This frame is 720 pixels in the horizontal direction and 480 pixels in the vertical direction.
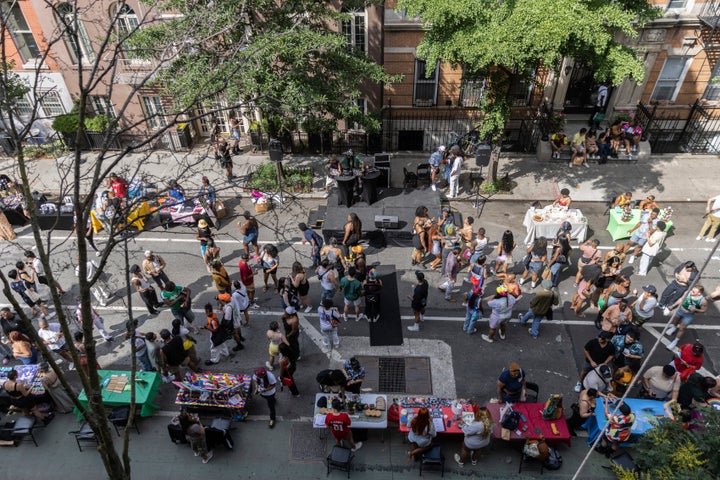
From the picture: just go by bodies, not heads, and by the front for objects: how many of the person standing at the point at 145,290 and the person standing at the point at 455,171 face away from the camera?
0

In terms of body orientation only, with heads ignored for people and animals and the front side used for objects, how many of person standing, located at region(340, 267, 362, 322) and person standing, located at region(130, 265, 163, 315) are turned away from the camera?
1

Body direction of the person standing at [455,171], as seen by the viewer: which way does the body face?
to the viewer's left

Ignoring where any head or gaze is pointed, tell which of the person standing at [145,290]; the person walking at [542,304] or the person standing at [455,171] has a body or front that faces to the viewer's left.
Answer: the person standing at [455,171]

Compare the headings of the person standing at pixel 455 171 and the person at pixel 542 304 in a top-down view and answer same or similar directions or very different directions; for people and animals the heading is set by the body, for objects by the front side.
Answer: very different directions

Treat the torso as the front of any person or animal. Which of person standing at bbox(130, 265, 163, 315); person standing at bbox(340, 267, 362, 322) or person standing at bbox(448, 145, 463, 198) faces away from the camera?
person standing at bbox(340, 267, 362, 322)

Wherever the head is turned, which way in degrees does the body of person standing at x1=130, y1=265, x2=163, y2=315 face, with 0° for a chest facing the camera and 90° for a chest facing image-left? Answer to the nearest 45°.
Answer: approximately 315°

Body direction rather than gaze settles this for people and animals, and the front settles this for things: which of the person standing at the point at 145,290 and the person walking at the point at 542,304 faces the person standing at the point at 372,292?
the person standing at the point at 145,290

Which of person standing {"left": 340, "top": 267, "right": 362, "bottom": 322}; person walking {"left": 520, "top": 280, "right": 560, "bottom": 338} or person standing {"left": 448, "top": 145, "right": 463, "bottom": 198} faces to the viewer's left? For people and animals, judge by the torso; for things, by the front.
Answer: person standing {"left": 448, "top": 145, "right": 463, "bottom": 198}

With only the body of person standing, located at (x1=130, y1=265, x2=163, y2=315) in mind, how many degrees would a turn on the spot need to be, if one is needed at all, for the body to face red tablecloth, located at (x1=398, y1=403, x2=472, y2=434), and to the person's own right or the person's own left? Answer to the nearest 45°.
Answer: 0° — they already face it

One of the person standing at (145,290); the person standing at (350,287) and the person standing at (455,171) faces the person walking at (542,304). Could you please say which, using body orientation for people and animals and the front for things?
the person standing at (145,290)
